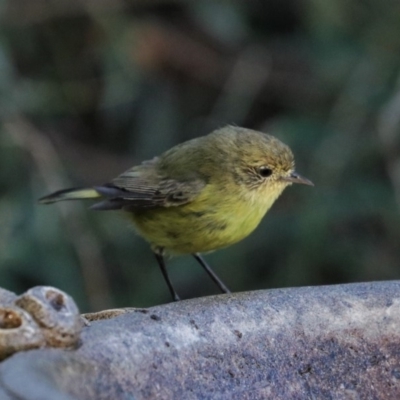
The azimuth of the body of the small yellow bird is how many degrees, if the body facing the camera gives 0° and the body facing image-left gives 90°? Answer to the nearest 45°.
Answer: approximately 270°
